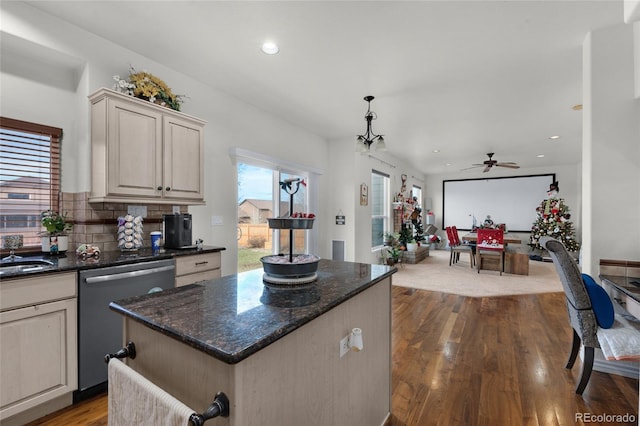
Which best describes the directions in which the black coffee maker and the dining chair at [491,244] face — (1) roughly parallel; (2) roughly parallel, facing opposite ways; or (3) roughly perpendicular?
roughly perpendicular

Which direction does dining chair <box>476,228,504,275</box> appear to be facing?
away from the camera

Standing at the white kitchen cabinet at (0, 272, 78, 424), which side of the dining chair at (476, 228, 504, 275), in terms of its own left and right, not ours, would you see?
back

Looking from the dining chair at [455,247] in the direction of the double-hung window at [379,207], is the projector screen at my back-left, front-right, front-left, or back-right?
back-right

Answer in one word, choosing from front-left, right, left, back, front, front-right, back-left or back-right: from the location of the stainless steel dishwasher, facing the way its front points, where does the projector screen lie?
front-left

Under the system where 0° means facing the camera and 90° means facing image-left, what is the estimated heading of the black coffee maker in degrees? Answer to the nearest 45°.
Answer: approximately 315°

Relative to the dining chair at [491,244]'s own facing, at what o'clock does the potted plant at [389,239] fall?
The potted plant is roughly at 9 o'clock from the dining chair.

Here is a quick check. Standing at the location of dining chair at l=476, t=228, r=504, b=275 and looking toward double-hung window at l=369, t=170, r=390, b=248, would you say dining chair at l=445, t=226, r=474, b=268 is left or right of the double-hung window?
right

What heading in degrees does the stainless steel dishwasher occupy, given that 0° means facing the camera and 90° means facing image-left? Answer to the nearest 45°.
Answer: approximately 315°

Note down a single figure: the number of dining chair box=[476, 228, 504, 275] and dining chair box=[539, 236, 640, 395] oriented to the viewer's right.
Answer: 1

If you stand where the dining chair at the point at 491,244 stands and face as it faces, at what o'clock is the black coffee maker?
The black coffee maker is roughly at 7 o'clock from the dining chair.

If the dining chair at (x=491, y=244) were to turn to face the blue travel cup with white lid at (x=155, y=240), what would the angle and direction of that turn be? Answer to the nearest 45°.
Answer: approximately 135° to its left

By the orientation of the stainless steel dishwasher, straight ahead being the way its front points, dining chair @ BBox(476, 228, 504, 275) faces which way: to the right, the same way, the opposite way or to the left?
to the left

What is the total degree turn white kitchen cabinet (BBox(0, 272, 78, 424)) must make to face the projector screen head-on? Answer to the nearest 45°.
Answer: approximately 45° to its left

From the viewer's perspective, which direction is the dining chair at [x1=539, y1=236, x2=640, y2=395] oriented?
to the viewer's right
